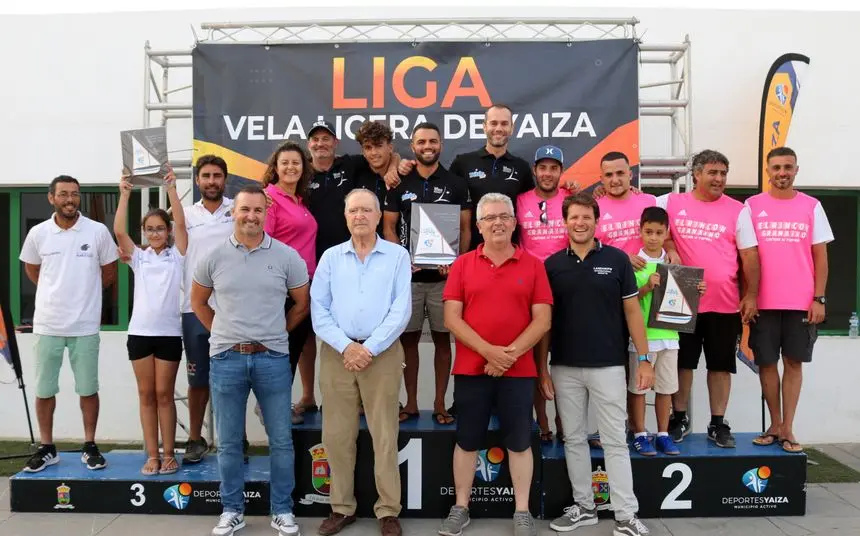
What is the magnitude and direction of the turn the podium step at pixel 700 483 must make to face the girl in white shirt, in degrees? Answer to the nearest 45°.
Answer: approximately 90° to its right

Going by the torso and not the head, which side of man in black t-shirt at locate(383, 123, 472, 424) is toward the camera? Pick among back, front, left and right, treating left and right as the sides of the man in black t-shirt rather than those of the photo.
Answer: front

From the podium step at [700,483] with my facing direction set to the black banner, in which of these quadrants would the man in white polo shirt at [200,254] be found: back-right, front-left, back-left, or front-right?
front-left

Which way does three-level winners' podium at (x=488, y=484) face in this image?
toward the camera

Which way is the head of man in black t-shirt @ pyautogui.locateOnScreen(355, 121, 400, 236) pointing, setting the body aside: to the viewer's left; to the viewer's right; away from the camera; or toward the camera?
toward the camera

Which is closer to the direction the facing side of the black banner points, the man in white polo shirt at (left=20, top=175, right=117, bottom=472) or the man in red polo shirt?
the man in red polo shirt

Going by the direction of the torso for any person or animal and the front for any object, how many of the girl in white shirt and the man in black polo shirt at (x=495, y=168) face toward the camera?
2

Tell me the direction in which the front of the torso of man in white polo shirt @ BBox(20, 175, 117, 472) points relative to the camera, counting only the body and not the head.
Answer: toward the camera

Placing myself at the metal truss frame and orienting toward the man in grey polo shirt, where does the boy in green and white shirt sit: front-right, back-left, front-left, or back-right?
front-left

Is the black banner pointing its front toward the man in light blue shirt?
yes

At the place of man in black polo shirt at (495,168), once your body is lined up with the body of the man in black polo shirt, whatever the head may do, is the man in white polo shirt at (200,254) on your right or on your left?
on your right

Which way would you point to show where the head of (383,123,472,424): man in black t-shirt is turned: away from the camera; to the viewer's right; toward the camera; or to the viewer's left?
toward the camera

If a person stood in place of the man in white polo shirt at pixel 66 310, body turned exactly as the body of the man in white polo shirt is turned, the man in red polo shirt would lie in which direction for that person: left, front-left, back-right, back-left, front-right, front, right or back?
front-left

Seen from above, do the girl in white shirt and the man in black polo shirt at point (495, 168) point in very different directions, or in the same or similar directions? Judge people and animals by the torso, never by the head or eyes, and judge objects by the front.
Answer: same or similar directions

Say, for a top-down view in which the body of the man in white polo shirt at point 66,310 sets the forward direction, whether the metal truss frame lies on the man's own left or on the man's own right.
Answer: on the man's own left

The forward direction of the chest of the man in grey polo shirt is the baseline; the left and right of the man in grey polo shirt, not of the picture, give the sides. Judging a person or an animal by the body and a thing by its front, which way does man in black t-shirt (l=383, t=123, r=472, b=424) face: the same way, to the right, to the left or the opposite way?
the same way
